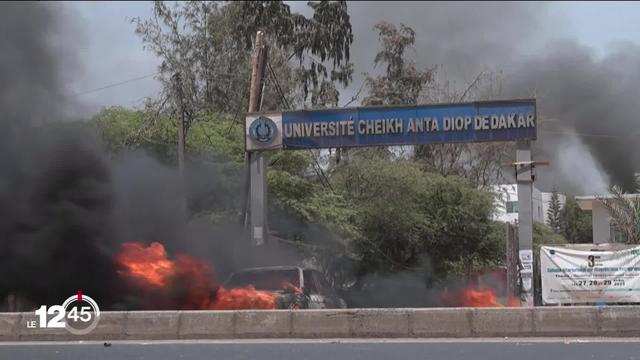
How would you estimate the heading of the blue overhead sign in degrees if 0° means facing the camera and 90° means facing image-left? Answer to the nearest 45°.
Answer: approximately 0°

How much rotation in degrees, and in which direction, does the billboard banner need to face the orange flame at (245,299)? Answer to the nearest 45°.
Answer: approximately 45° to its right

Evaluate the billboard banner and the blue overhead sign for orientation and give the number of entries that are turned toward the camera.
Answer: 2

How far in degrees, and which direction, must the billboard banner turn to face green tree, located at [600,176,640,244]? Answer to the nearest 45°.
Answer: approximately 180°

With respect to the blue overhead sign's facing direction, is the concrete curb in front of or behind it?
in front

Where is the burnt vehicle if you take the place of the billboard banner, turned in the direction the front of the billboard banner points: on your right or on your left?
on your right
